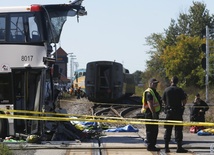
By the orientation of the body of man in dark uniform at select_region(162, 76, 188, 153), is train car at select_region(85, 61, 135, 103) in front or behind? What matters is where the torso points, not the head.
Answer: in front

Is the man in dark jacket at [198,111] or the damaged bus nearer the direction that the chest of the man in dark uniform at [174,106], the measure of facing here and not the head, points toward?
the man in dark jacket

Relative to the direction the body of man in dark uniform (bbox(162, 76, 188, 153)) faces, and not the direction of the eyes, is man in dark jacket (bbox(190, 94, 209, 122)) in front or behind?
in front

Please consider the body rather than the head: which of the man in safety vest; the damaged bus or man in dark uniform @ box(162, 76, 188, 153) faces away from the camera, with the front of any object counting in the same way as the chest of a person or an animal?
the man in dark uniform

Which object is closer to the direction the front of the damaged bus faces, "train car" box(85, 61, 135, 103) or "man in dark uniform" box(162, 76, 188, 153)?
the man in dark uniform

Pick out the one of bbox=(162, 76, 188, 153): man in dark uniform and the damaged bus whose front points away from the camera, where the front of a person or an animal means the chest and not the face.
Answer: the man in dark uniform

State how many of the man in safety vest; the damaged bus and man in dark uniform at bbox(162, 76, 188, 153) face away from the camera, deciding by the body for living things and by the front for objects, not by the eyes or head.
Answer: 1

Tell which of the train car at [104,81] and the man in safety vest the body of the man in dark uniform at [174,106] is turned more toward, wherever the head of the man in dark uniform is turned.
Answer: the train car

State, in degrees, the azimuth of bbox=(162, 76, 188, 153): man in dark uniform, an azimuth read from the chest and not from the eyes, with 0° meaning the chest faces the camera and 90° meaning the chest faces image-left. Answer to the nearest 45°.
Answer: approximately 180°

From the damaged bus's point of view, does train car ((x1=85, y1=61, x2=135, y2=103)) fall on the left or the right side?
on its left
